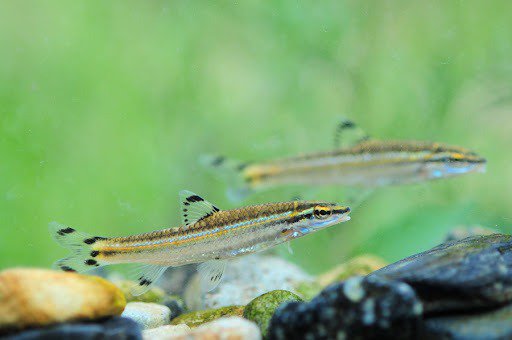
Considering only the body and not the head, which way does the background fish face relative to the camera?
to the viewer's right

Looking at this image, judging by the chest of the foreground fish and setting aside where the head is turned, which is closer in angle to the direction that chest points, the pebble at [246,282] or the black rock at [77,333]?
the pebble

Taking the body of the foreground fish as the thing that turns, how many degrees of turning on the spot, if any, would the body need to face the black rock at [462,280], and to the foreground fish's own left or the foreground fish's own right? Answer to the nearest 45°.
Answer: approximately 45° to the foreground fish's own right

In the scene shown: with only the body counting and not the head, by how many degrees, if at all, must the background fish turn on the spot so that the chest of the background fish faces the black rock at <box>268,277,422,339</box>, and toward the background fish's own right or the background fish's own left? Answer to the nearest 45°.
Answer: approximately 90° to the background fish's own right

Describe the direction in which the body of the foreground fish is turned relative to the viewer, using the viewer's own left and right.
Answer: facing to the right of the viewer

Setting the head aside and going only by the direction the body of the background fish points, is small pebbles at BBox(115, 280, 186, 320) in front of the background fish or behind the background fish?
behind

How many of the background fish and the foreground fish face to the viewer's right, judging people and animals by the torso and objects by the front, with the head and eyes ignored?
2
